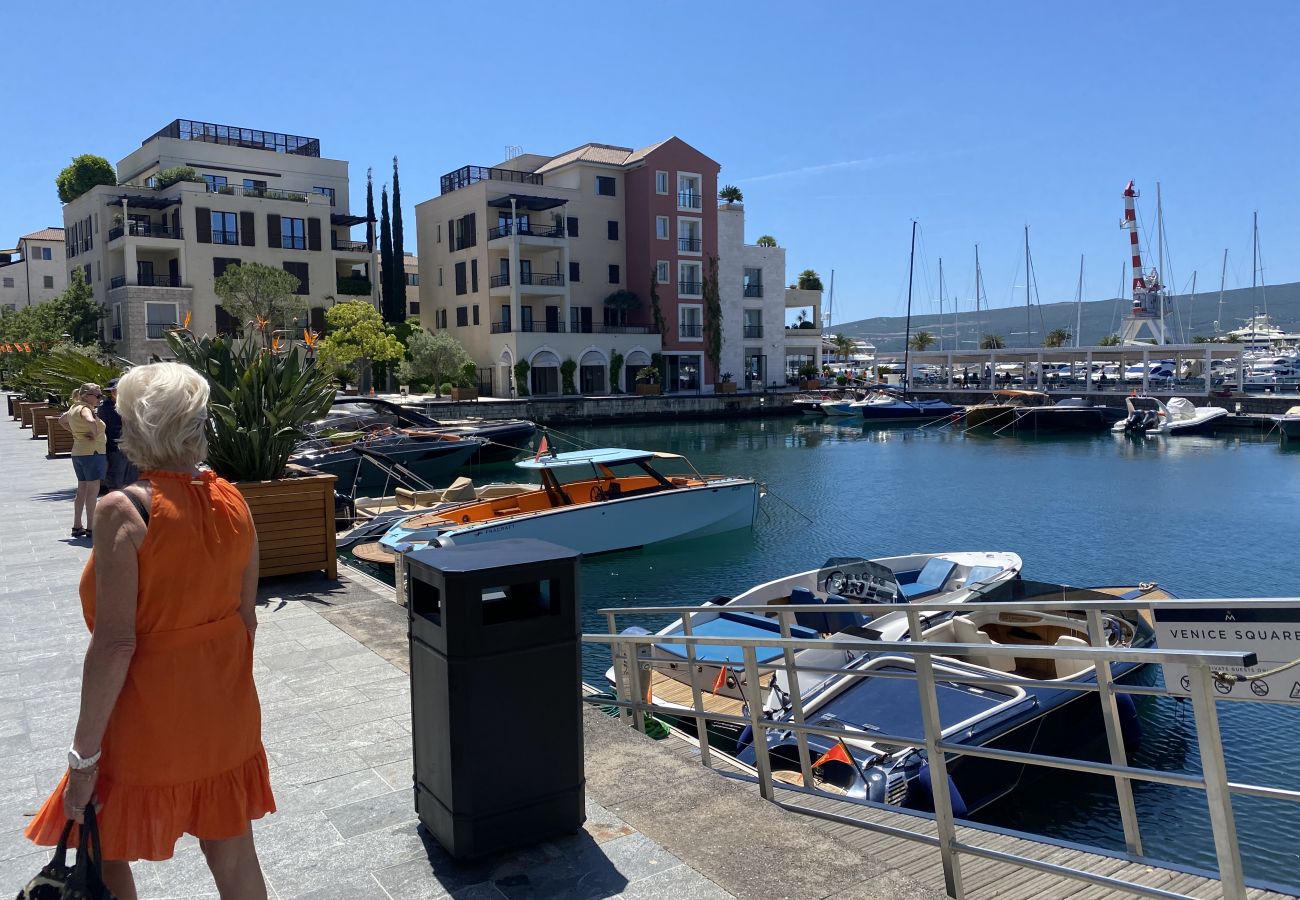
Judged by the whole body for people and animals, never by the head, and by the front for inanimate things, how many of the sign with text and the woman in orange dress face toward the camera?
1

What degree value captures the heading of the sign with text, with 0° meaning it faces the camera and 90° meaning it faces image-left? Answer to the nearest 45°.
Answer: approximately 0°

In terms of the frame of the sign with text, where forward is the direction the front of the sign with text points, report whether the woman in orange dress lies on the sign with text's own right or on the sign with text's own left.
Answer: on the sign with text's own right

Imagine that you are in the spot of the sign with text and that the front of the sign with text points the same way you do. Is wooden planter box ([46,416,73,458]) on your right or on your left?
on your right

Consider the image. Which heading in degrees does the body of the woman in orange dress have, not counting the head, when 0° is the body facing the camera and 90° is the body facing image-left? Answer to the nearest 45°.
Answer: approximately 135°

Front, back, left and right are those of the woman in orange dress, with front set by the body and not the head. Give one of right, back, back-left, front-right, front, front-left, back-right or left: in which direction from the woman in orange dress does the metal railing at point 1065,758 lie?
back-right

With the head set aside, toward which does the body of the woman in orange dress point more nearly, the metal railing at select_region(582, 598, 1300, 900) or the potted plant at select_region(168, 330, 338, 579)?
the potted plant

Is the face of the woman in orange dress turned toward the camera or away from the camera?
away from the camera

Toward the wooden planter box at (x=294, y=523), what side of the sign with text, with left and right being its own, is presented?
right

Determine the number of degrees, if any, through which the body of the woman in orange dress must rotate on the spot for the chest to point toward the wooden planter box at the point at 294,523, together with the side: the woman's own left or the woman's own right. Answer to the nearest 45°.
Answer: approximately 45° to the woman's own right

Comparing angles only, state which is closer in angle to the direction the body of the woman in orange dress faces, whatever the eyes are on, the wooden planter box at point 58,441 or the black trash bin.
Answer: the wooden planter box
